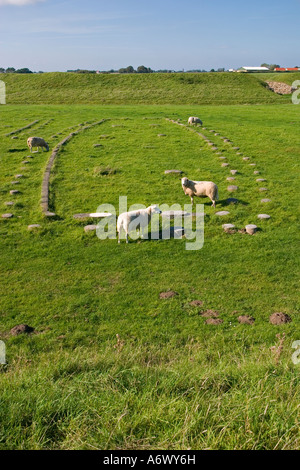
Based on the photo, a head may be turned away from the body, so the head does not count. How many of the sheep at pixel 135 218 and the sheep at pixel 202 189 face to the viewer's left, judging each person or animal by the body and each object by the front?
1

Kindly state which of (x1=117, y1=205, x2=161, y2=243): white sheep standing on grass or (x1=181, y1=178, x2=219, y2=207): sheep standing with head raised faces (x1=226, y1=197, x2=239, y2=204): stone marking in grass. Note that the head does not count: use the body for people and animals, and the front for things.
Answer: the white sheep standing on grass

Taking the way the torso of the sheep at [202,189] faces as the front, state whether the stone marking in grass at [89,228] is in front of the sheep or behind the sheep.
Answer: in front

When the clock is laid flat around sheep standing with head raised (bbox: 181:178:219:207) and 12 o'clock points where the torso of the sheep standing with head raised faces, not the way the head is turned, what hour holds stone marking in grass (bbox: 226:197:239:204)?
The stone marking in grass is roughly at 5 o'clock from the sheep standing with head raised.

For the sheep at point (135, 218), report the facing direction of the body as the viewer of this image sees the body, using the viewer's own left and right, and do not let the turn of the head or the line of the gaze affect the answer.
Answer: facing away from the viewer and to the right of the viewer

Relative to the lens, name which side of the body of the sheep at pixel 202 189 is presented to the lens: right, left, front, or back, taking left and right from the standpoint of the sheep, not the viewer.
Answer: left
